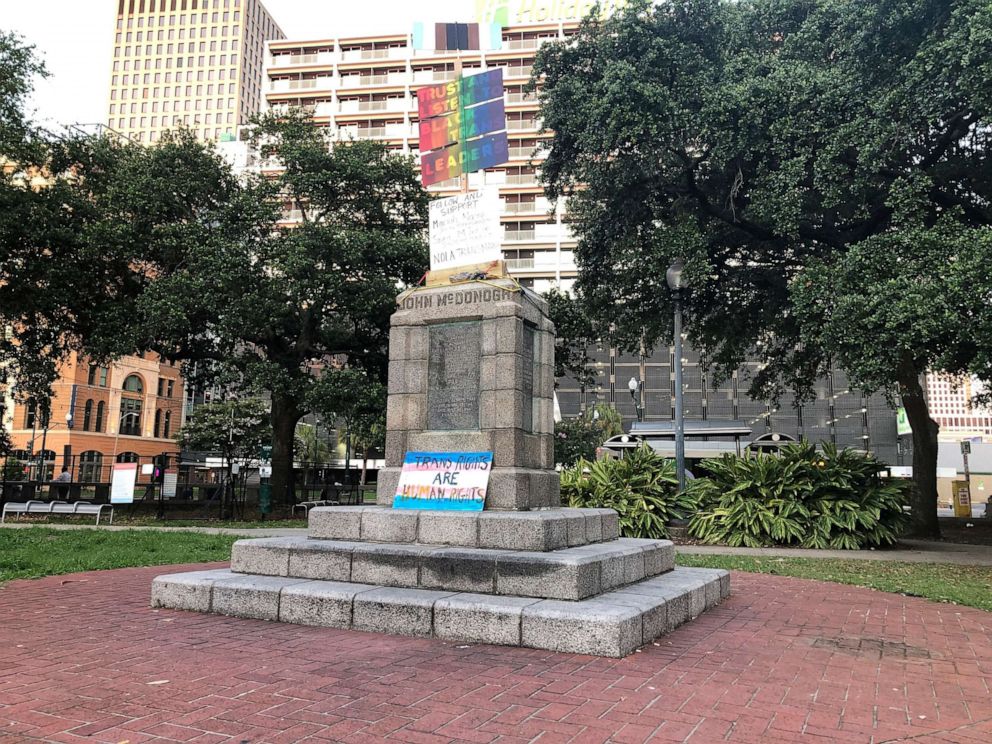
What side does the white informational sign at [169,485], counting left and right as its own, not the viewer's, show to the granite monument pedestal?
front

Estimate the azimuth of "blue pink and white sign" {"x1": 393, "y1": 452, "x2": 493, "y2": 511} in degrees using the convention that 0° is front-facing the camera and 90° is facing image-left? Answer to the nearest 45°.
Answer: approximately 0°

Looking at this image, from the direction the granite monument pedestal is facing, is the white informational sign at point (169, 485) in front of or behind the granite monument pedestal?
behind

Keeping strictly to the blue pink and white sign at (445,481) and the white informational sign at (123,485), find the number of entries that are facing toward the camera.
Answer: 2

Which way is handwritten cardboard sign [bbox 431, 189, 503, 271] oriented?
toward the camera

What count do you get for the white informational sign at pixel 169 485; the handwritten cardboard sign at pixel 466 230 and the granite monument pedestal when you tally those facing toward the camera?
3

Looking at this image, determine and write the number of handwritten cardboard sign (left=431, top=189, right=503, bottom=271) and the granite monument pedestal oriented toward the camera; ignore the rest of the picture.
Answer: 2

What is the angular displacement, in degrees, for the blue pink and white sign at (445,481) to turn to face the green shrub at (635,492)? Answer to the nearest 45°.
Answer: approximately 135° to its left

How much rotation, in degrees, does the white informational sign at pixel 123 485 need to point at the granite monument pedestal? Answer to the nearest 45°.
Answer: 0° — it already faces it

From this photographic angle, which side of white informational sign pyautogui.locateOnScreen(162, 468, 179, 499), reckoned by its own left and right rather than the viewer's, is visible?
front

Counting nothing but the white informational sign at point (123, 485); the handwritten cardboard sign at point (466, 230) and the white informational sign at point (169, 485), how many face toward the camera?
3
